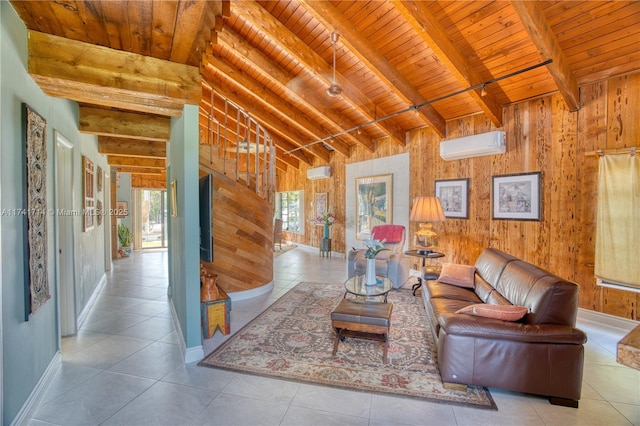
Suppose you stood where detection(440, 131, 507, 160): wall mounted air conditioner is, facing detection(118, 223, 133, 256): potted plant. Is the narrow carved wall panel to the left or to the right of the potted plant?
left

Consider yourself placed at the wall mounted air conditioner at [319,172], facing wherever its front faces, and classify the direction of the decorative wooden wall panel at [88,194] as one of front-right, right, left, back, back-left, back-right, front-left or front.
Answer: front

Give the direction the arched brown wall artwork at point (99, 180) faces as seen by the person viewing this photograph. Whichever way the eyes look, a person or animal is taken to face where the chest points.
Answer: facing to the right of the viewer

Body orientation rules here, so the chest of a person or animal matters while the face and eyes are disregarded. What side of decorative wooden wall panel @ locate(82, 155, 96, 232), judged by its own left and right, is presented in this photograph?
right

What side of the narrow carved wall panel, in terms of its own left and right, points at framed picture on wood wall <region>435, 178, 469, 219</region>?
front

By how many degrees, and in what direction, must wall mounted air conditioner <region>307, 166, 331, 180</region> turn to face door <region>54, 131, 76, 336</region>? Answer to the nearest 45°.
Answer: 0° — it already faces it

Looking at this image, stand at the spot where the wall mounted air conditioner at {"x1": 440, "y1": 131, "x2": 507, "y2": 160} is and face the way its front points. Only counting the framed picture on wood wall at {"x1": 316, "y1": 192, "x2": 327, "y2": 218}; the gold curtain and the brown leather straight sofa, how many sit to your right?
1

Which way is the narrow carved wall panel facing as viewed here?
to the viewer's right

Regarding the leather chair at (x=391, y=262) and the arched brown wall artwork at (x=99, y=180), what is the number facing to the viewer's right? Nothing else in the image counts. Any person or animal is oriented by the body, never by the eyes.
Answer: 1

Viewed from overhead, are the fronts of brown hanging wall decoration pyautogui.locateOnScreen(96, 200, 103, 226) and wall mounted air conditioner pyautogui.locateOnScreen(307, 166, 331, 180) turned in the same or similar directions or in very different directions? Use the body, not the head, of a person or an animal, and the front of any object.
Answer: very different directions

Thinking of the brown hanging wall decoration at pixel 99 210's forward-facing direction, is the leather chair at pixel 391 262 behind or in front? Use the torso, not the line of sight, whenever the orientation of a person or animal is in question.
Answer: in front

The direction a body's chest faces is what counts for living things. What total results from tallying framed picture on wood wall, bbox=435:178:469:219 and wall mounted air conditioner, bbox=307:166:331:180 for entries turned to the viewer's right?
0

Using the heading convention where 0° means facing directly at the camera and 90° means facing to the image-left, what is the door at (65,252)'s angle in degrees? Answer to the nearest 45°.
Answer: approximately 270°

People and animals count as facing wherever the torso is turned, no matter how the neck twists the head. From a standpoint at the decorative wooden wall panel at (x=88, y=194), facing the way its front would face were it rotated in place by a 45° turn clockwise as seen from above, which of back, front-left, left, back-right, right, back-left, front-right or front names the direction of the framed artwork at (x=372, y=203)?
front-left

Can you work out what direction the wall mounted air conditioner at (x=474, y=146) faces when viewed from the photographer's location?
facing the viewer and to the left of the viewer

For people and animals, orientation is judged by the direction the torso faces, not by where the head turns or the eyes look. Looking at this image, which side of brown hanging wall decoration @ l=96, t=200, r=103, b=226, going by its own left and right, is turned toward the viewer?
right
